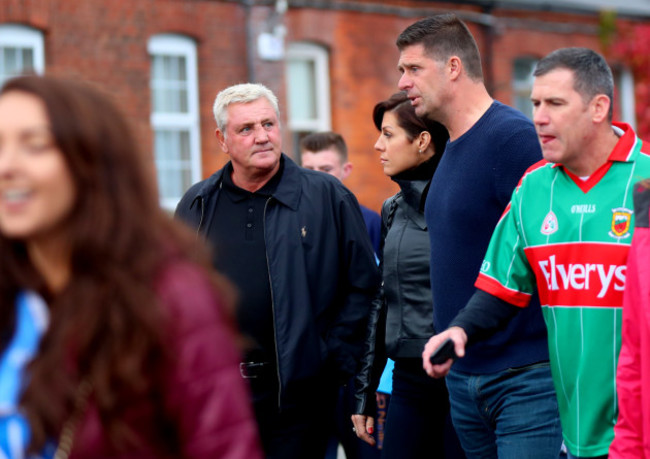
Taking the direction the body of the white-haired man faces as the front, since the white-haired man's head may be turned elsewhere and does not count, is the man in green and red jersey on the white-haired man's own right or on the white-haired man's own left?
on the white-haired man's own left

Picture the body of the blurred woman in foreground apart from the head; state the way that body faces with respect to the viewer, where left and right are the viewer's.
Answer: facing the viewer and to the left of the viewer

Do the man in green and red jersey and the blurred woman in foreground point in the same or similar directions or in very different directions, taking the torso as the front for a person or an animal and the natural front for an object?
same or similar directions

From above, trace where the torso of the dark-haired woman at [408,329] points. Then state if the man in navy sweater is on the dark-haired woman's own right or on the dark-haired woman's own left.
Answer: on the dark-haired woman's own left

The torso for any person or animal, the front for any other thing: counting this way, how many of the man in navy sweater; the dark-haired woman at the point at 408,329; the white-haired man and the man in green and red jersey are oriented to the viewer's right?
0

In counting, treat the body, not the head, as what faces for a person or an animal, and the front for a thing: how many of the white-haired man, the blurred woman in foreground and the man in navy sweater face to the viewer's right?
0

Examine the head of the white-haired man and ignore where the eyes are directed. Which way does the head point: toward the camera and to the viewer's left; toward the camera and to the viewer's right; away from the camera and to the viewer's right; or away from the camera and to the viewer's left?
toward the camera and to the viewer's right

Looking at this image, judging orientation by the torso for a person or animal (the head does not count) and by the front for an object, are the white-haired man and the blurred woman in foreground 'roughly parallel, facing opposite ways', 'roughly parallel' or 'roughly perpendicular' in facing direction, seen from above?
roughly parallel

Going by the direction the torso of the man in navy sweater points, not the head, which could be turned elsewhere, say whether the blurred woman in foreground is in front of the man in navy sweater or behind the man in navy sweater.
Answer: in front

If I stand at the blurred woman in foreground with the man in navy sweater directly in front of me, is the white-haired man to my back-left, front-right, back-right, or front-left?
front-left

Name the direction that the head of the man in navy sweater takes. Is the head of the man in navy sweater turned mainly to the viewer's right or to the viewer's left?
to the viewer's left
